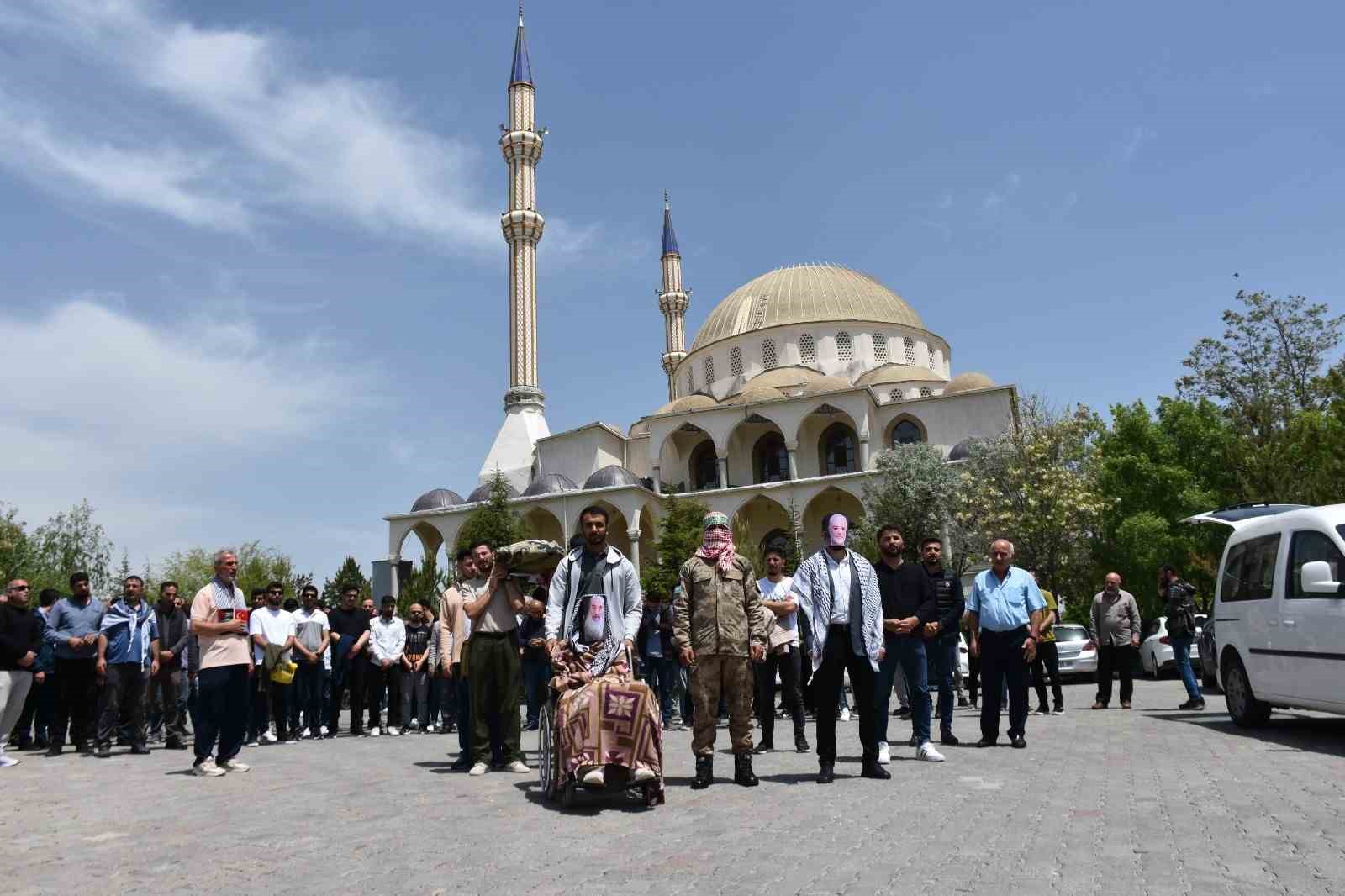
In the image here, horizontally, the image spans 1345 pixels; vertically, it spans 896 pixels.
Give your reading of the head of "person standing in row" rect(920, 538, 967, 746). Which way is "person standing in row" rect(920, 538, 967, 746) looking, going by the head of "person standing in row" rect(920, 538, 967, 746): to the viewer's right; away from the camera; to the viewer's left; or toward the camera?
toward the camera

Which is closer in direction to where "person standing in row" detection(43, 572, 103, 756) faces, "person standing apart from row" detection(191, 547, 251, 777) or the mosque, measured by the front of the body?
the person standing apart from row

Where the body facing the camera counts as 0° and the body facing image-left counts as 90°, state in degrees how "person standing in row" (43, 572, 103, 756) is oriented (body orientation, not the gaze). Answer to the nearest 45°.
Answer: approximately 315°

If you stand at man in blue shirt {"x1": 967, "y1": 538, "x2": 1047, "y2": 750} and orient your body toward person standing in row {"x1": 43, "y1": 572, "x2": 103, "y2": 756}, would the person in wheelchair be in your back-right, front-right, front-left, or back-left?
front-left

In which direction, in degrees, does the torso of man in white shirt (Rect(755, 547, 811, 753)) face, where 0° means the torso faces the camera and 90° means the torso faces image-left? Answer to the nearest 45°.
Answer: approximately 0°

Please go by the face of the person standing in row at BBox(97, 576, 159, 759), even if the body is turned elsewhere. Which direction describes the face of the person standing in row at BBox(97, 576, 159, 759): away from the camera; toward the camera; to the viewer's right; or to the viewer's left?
toward the camera

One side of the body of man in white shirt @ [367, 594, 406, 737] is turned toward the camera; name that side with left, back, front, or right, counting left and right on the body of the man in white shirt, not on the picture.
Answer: front

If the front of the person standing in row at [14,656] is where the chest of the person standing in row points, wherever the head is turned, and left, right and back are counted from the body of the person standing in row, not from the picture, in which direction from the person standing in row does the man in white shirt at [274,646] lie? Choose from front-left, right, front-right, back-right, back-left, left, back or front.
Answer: front-left

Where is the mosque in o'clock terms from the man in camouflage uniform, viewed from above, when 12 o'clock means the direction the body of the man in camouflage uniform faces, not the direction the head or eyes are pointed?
The mosque is roughly at 6 o'clock from the man in camouflage uniform.

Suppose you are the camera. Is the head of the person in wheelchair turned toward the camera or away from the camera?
toward the camera

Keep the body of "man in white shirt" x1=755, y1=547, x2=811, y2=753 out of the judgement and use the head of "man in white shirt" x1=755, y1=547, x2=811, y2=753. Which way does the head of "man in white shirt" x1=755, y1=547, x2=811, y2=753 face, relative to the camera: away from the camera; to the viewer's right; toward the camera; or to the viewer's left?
toward the camera

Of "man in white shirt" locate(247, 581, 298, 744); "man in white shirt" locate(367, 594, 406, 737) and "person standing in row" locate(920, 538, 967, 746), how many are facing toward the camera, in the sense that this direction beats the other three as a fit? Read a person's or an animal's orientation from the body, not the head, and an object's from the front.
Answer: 3

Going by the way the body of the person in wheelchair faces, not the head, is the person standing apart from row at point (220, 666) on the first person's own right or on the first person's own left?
on the first person's own right

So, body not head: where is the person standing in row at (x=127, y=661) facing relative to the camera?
toward the camera

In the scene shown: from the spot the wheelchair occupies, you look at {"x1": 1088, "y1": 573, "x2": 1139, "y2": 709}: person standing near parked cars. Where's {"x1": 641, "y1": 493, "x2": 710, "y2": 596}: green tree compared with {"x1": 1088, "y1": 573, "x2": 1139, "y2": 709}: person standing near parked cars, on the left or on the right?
left

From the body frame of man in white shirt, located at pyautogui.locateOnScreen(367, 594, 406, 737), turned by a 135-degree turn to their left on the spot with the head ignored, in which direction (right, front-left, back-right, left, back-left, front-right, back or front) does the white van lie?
right

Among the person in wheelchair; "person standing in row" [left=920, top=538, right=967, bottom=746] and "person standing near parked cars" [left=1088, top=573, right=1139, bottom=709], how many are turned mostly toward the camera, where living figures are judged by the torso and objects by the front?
3
